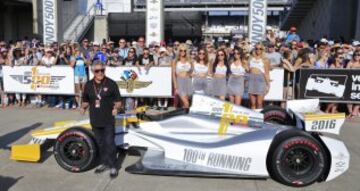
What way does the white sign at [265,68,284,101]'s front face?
toward the camera

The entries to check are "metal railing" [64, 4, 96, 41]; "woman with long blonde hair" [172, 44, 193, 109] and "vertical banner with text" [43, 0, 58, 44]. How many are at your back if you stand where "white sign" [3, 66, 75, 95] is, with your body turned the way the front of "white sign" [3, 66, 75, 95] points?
2

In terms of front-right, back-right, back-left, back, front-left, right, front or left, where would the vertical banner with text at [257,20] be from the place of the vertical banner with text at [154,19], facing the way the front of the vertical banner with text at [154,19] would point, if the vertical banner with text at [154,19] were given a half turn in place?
back-right

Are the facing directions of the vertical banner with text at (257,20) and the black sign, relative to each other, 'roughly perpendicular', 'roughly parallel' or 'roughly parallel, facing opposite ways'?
roughly parallel

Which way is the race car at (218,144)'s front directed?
to the viewer's left

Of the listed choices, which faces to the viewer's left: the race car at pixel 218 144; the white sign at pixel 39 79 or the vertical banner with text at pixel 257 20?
the race car

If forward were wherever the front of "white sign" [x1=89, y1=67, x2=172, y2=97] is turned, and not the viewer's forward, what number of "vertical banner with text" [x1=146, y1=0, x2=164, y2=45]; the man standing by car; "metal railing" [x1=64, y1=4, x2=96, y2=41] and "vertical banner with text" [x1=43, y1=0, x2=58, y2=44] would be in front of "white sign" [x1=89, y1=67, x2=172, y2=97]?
1

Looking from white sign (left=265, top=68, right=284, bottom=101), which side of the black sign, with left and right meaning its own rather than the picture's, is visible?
right

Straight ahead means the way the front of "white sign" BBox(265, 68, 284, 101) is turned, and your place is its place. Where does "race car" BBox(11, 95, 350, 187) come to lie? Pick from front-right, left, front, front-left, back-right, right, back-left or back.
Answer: front

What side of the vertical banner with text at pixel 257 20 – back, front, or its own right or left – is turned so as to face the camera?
front

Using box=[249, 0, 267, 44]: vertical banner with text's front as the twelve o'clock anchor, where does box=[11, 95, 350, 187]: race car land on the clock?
The race car is roughly at 12 o'clock from the vertical banner with text.

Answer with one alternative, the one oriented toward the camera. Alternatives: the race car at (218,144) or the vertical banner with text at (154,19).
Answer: the vertical banner with text

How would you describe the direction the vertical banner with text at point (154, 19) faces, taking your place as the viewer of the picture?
facing the viewer

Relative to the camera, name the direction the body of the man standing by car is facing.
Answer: toward the camera

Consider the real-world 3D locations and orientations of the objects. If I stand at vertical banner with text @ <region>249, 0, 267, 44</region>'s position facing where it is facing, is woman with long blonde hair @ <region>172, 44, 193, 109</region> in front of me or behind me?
in front

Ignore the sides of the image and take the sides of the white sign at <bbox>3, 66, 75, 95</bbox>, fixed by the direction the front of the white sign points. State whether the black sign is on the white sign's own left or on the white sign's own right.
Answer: on the white sign's own left

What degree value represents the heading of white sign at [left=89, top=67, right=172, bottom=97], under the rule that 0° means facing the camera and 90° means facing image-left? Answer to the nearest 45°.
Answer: approximately 0°

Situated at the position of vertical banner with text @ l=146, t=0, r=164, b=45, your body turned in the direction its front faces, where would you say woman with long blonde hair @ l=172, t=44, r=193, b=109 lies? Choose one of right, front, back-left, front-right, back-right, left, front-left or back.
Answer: front

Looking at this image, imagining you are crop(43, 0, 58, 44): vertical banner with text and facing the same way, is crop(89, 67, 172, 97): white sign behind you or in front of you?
in front

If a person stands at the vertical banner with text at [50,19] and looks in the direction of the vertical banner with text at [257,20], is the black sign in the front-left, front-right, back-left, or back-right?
front-right

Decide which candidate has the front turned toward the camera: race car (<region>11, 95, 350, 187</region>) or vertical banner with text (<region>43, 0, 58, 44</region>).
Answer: the vertical banner with text
